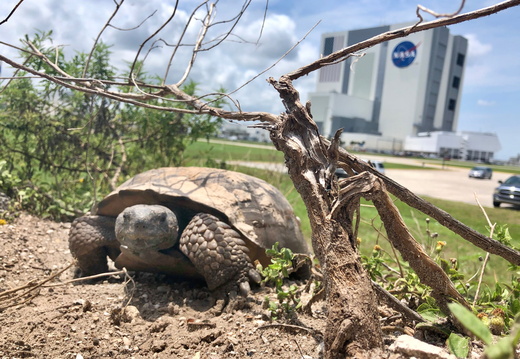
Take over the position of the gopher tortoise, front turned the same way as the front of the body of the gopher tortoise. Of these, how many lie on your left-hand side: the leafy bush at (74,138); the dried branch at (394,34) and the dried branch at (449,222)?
2

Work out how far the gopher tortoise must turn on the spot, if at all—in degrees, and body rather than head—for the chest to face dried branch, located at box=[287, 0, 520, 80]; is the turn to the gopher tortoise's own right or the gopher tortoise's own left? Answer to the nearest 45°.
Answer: approximately 90° to the gopher tortoise's own left

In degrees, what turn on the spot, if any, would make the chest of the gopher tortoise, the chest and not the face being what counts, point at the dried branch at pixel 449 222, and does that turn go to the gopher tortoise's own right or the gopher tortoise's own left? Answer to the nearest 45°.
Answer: approximately 90° to the gopher tortoise's own left

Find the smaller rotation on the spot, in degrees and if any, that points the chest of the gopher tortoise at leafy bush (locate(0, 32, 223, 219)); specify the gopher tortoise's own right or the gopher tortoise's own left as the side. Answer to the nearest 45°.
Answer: approximately 90° to the gopher tortoise's own right

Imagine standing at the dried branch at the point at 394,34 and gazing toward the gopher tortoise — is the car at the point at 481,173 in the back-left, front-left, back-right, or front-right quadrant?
front-right

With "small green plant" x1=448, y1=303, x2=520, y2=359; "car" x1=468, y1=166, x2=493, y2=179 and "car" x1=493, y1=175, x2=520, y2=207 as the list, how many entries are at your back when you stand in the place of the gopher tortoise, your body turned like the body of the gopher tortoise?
2

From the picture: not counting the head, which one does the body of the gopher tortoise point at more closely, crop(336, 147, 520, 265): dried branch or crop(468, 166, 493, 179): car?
the dried branch

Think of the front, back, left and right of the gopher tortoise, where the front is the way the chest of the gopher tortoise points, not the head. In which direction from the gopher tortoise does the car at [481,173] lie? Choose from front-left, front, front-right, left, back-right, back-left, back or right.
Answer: back

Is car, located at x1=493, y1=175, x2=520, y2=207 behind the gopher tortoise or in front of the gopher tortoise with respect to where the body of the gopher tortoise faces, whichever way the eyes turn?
behind

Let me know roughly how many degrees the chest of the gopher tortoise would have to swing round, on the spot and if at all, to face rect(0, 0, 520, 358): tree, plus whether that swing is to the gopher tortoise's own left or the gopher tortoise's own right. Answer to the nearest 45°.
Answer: approximately 90° to the gopher tortoise's own left

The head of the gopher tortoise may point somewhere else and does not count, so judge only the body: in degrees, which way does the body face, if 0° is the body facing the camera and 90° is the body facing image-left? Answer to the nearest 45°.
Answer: approximately 45°
